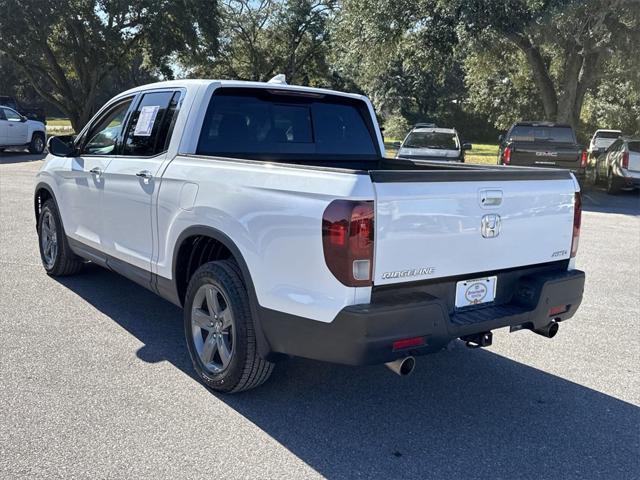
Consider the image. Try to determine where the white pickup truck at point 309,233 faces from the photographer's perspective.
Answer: facing away from the viewer and to the left of the viewer

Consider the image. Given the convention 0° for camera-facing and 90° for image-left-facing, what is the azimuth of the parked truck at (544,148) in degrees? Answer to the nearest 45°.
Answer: approximately 180°

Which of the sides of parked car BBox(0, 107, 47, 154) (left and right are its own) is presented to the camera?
right

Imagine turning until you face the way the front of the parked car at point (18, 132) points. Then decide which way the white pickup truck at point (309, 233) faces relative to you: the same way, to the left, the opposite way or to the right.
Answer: to the left

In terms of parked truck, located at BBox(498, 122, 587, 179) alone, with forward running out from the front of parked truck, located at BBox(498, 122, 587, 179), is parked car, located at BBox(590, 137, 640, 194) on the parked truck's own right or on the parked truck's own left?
on the parked truck's own right

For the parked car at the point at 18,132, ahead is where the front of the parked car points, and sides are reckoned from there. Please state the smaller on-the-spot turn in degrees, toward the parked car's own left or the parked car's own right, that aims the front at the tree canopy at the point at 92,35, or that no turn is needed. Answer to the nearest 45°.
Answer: approximately 45° to the parked car's own left
